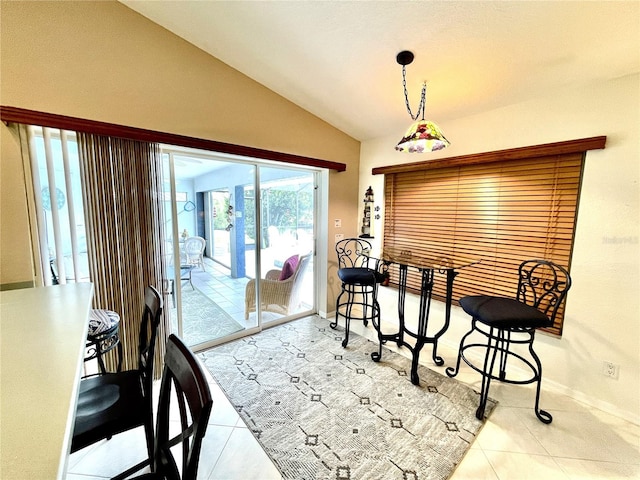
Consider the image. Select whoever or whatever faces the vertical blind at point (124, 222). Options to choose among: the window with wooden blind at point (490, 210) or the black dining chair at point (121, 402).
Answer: the window with wooden blind

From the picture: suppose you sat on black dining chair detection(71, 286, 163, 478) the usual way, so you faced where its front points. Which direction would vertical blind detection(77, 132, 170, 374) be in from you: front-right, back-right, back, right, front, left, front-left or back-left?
right

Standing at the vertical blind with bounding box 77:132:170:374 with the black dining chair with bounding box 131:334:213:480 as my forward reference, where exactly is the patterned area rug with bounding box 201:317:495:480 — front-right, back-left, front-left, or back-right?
front-left

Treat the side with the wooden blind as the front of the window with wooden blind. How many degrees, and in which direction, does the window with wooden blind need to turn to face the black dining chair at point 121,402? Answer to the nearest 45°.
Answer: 0° — it already faces it

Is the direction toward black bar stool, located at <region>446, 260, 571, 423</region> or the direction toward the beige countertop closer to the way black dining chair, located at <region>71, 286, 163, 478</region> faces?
the beige countertop

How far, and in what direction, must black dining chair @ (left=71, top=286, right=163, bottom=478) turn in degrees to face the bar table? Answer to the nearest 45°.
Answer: approximately 180°

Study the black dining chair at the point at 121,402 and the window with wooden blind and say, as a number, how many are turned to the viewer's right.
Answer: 0

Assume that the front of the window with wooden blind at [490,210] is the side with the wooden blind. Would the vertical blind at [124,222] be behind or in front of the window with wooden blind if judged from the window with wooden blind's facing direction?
in front

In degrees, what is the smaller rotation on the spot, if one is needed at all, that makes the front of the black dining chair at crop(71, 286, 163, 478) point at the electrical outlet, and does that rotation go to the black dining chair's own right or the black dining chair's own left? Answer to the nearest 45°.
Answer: approximately 135° to the black dining chair's own left

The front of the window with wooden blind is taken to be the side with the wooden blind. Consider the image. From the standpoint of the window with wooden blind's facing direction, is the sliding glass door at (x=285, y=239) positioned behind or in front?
in front

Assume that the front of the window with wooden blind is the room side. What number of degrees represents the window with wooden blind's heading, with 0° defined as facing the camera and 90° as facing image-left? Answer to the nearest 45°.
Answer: approximately 45°

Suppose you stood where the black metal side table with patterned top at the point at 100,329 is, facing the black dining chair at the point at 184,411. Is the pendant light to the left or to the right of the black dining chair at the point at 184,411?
left

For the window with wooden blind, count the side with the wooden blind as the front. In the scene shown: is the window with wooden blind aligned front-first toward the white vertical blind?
yes

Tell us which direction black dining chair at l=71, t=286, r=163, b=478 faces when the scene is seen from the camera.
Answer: facing to the left of the viewer

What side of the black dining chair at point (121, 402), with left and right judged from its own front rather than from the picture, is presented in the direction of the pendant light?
back
